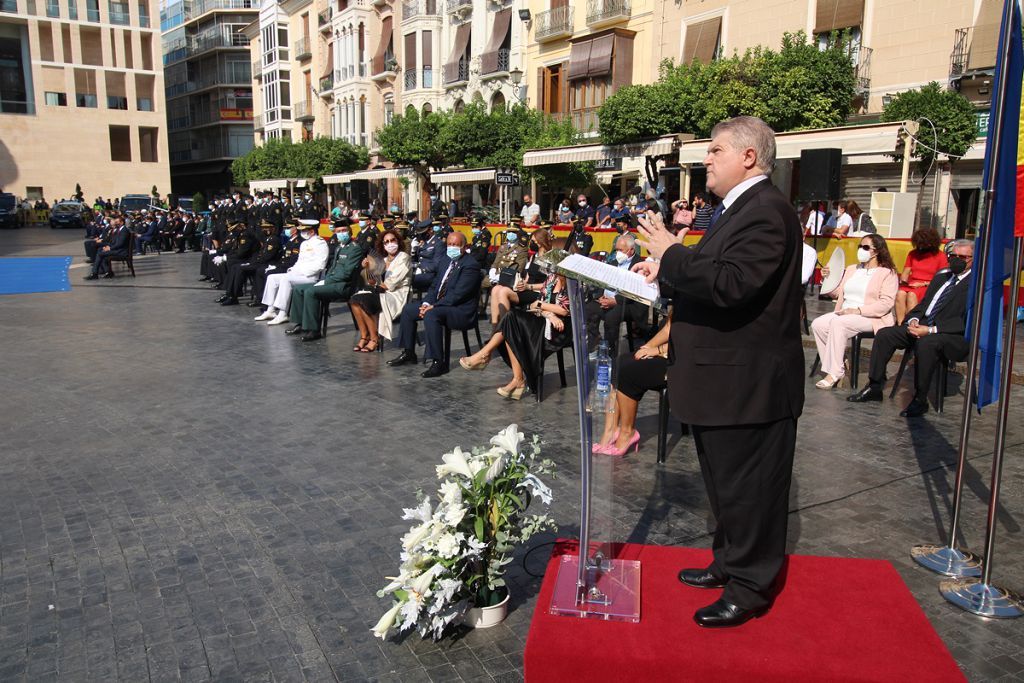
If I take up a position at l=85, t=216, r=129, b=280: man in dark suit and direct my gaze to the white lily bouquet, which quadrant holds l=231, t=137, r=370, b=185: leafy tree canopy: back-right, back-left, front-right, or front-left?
back-left

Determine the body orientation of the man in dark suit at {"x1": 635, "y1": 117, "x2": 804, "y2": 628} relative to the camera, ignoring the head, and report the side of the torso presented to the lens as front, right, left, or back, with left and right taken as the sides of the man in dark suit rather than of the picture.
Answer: left

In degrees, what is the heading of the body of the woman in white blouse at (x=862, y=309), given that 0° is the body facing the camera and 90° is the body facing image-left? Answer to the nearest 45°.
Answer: approximately 45°

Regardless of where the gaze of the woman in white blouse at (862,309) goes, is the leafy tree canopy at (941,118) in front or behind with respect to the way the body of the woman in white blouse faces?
behind

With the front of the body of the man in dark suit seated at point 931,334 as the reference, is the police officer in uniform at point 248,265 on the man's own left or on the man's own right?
on the man's own right

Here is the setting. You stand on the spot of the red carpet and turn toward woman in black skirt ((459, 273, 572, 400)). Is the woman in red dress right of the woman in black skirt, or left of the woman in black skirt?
right
